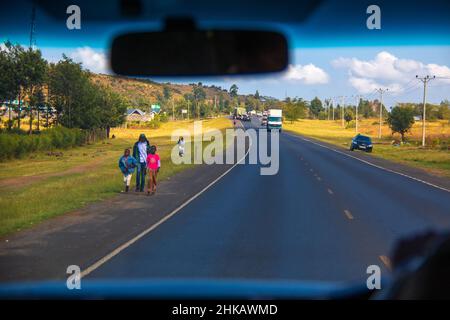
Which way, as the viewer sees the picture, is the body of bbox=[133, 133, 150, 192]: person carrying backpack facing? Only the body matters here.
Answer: toward the camera

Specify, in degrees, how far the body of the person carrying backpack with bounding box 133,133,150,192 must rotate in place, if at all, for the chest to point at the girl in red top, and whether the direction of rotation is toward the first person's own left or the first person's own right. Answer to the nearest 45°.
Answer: approximately 45° to the first person's own left
